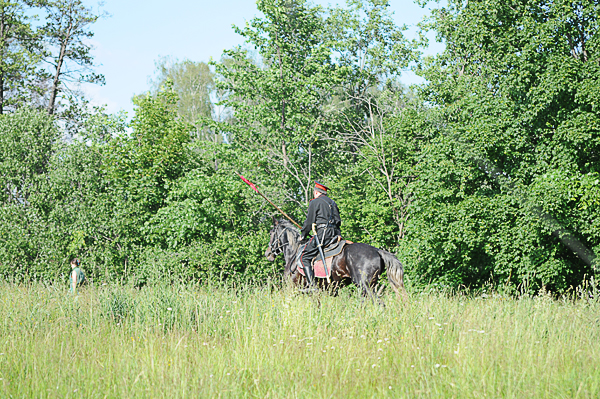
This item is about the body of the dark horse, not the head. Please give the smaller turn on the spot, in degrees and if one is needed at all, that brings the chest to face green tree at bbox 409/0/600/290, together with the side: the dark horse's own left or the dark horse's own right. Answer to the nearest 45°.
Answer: approximately 135° to the dark horse's own right

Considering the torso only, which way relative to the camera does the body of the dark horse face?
to the viewer's left

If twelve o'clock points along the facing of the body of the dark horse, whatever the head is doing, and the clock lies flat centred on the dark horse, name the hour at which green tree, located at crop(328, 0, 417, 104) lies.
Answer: The green tree is roughly at 3 o'clock from the dark horse.

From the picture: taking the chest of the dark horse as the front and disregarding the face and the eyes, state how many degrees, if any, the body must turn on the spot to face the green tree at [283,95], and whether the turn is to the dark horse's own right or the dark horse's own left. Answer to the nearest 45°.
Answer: approximately 90° to the dark horse's own right

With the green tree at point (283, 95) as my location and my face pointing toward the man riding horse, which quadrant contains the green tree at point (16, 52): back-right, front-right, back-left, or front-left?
back-right

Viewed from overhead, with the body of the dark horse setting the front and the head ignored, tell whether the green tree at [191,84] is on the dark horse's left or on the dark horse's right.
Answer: on the dark horse's right
